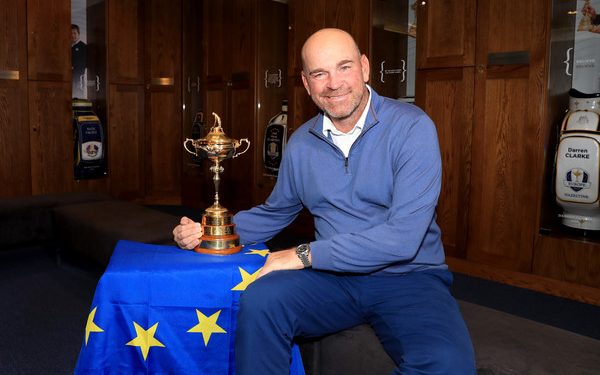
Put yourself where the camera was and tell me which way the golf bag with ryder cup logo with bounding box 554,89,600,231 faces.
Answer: facing the viewer

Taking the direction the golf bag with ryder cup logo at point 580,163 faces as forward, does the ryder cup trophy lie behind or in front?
in front

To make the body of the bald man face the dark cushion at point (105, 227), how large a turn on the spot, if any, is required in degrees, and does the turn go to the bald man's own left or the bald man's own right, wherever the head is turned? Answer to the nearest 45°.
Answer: approximately 90° to the bald man's own right

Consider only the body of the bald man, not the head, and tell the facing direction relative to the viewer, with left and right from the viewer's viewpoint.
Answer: facing the viewer and to the left of the viewer

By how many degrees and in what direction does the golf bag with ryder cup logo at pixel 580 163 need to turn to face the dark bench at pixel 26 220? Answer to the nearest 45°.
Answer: approximately 90° to its right

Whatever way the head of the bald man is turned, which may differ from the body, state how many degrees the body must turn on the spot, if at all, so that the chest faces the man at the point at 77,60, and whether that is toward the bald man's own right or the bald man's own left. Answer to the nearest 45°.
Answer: approximately 90° to the bald man's own right

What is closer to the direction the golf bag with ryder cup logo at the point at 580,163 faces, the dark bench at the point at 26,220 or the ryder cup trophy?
the ryder cup trophy

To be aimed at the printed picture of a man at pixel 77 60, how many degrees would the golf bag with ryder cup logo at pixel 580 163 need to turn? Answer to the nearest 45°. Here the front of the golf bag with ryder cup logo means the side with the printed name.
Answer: approximately 90° to its right

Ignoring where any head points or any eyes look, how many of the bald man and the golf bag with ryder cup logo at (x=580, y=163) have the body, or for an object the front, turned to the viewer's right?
0

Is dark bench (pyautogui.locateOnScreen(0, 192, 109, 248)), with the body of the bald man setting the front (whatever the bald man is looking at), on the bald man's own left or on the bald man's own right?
on the bald man's own right

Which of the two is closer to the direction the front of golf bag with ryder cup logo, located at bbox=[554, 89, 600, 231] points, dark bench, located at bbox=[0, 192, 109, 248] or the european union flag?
the european union flag

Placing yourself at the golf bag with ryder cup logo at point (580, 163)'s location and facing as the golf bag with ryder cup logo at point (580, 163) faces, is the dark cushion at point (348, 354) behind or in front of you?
in front
